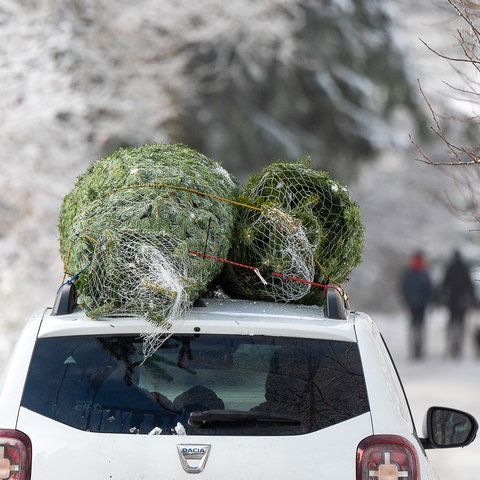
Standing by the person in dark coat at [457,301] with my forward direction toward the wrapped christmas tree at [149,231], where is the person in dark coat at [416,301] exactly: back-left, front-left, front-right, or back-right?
front-right

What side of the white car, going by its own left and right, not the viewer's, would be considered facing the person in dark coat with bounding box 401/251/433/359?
front

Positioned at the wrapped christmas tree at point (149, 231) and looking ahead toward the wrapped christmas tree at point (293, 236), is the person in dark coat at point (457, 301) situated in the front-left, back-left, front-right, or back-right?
front-left

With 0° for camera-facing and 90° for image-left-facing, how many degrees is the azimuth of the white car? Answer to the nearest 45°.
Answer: approximately 180°

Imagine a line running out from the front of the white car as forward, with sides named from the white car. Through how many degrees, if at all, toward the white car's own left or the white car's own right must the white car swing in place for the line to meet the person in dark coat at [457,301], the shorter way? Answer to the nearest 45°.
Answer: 0° — it already faces them

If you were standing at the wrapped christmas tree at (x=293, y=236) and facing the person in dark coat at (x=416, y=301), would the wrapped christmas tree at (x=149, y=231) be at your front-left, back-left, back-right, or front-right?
back-left
